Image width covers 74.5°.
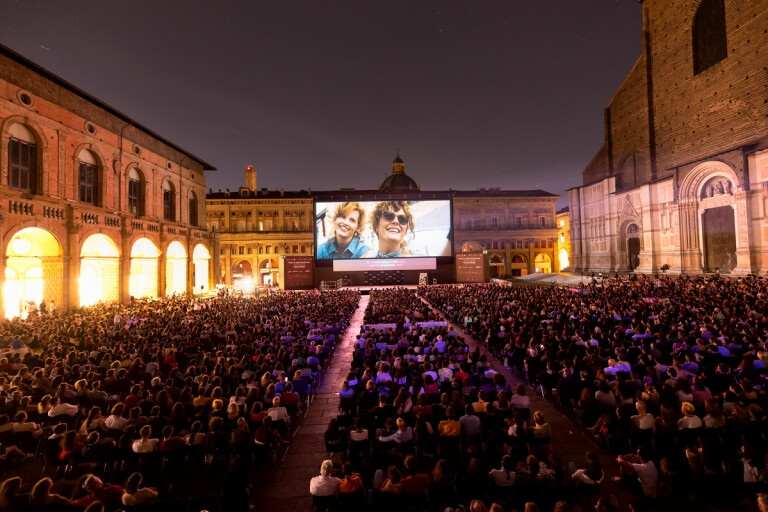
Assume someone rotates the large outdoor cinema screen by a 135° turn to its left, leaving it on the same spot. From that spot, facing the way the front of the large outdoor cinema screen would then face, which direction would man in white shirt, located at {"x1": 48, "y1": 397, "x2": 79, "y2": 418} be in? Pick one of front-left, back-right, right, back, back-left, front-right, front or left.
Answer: back-right

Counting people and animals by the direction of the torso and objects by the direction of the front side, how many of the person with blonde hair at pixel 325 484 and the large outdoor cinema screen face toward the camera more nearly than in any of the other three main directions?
1

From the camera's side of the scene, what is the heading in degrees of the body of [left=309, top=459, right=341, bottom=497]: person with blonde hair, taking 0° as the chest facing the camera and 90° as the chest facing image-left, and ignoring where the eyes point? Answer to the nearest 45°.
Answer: approximately 180°

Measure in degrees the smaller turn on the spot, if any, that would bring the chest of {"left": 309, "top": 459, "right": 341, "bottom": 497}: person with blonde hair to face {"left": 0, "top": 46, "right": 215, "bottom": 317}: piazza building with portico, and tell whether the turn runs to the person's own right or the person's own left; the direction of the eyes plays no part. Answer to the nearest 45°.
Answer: approximately 45° to the person's own left

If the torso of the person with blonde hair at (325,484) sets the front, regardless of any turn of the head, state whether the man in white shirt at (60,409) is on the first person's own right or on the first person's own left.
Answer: on the first person's own left

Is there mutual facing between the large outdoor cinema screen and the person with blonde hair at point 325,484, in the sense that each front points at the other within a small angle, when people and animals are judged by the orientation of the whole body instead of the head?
yes

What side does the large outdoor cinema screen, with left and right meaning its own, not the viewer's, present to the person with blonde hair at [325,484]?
front

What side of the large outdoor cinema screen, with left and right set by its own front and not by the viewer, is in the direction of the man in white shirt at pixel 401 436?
front

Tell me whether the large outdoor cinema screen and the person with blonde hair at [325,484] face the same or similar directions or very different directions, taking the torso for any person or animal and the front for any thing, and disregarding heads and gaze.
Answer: very different directions

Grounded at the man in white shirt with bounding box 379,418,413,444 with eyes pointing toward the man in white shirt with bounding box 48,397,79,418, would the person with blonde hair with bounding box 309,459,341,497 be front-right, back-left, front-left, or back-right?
front-left

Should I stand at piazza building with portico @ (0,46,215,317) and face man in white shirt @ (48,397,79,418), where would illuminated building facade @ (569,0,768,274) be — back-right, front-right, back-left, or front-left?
front-left

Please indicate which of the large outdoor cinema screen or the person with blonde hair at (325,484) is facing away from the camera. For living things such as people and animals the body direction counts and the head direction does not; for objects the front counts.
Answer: the person with blonde hair

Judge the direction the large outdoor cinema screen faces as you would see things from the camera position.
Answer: facing the viewer

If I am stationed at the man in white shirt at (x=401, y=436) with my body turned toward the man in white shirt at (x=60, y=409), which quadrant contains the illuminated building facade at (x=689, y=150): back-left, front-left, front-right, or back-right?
back-right
